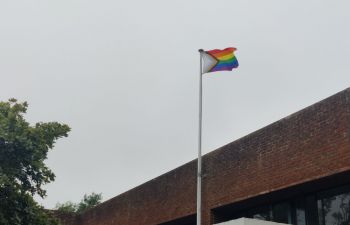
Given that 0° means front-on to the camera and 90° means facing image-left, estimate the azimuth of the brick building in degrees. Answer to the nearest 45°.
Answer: approximately 45°
